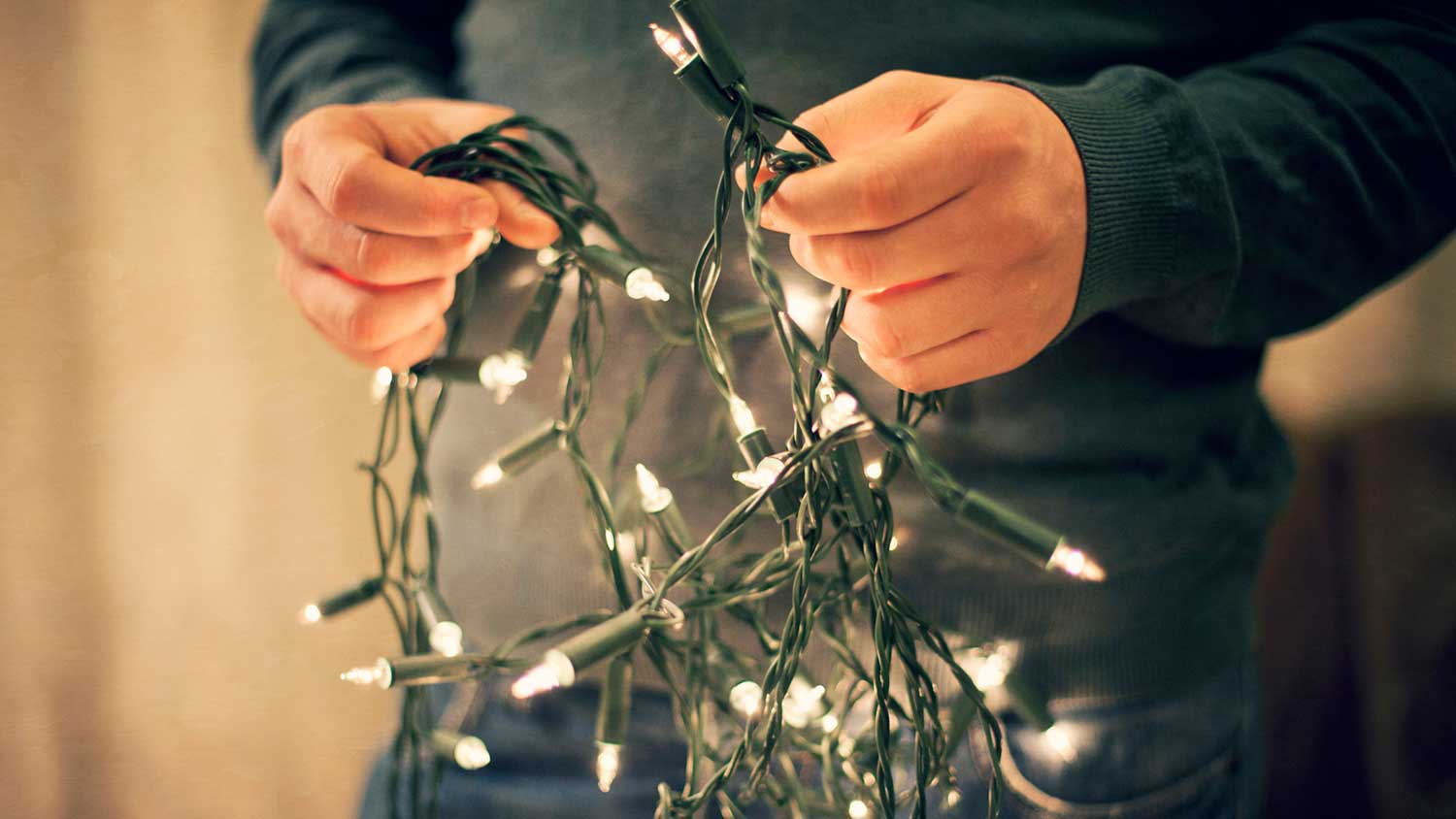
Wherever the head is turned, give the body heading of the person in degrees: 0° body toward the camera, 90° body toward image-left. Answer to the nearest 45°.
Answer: approximately 45°
